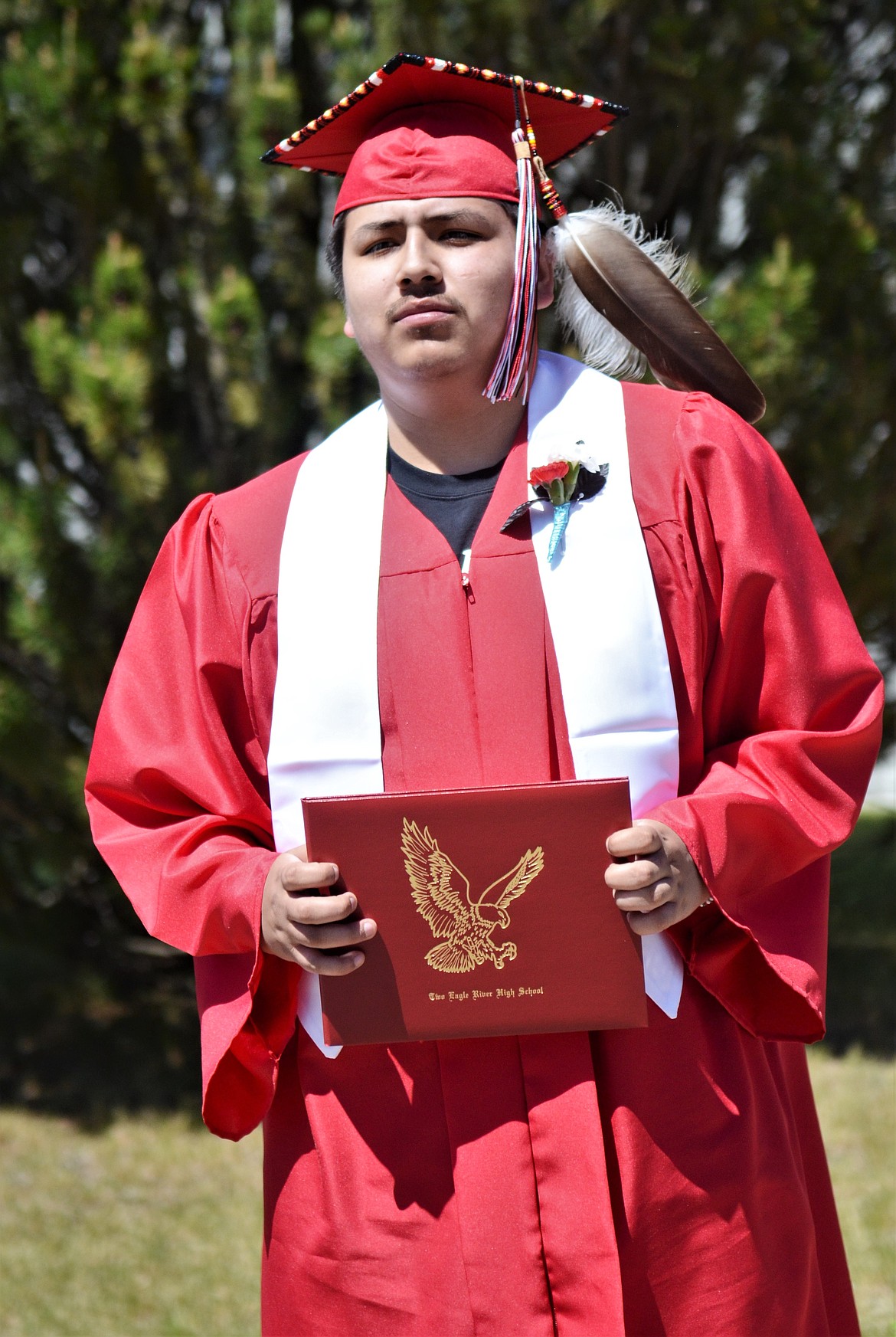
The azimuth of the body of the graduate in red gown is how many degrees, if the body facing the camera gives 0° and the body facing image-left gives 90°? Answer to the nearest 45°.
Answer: approximately 0°
